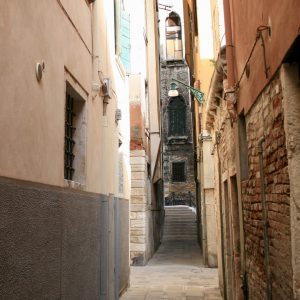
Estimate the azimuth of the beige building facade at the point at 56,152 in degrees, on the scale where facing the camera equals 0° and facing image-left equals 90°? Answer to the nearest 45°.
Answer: approximately 270°
